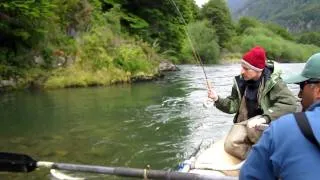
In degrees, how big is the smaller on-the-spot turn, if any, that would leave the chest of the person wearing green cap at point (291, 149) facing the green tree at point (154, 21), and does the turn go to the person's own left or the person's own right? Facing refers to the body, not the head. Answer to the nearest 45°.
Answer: approximately 45° to the person's own right

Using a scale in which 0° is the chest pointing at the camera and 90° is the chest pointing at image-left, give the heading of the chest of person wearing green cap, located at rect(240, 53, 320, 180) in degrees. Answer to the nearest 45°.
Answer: approximately 135°

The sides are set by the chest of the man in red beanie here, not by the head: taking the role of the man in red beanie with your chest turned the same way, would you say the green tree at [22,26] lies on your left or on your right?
on your right

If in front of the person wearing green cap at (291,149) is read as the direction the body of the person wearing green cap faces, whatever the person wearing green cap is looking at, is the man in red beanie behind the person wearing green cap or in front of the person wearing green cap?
in front

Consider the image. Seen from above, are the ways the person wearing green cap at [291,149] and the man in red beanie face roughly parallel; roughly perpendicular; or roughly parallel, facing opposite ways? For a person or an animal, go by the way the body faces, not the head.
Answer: roughly perpendicular

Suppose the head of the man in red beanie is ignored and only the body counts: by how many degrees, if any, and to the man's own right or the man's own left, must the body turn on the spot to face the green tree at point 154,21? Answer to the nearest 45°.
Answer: approximately 135° to the man's own right

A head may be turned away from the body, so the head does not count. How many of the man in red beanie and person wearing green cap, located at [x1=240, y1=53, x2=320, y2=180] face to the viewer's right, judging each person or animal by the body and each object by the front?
0

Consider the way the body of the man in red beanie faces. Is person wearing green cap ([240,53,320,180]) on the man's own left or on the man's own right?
on the man's own left
